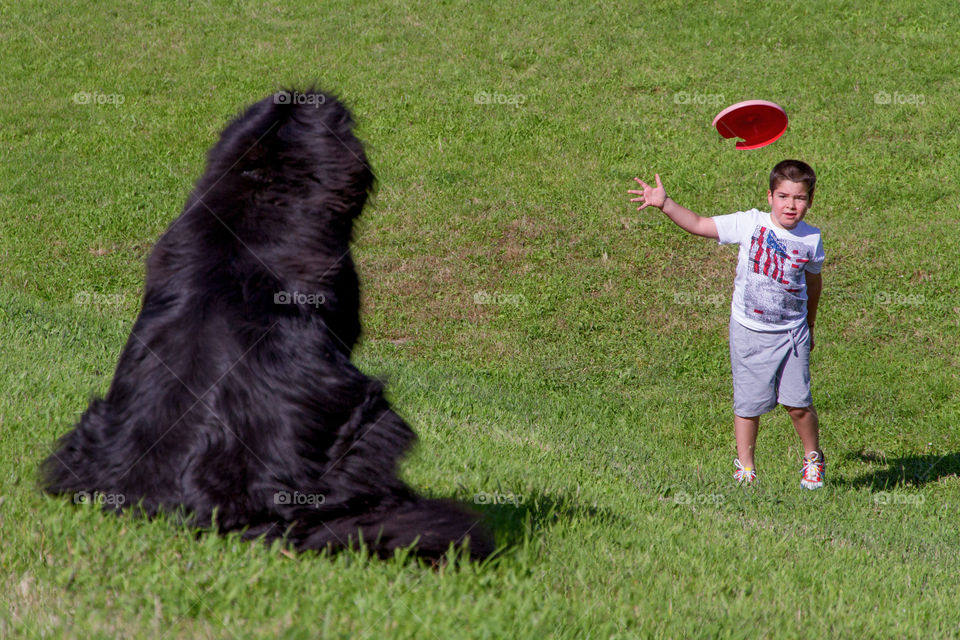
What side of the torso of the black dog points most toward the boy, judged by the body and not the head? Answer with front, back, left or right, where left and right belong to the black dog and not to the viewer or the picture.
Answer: front

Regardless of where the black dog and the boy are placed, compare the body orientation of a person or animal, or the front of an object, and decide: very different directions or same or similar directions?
very different directions

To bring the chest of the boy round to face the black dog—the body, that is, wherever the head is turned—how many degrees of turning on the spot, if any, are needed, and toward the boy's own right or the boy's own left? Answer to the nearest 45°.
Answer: approximately 45° to the boy's own right

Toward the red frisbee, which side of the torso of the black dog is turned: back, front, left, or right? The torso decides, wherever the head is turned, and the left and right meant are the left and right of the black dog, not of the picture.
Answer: front

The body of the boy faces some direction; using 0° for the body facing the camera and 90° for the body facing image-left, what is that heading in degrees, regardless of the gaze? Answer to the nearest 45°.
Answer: approximately 0°

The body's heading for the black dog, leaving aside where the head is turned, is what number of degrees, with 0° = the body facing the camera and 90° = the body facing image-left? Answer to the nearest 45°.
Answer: approximately 225°

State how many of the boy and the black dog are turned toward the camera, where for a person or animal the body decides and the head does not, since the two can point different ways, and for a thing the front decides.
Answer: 1
